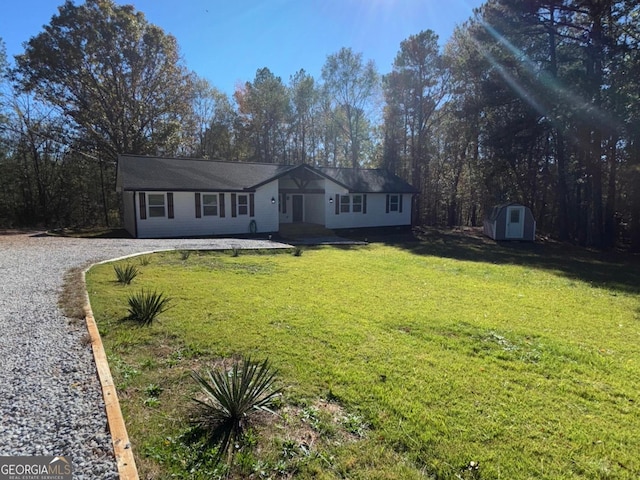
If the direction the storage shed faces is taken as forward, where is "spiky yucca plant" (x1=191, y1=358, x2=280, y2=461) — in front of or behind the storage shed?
in front

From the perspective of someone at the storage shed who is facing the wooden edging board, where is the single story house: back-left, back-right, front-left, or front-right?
front-right

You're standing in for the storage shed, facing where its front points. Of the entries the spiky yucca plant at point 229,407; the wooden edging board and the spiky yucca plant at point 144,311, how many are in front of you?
3

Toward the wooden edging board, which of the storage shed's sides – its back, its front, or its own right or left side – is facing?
front

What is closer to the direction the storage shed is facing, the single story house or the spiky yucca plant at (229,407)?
the spiky yucca plant

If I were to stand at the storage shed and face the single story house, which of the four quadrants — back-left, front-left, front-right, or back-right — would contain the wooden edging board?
front-left

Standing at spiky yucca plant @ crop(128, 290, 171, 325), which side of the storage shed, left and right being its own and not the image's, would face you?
front

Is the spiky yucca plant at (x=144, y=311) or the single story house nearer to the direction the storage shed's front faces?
the spiky yucca plant

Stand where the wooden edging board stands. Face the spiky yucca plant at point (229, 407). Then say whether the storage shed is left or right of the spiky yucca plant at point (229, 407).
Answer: left

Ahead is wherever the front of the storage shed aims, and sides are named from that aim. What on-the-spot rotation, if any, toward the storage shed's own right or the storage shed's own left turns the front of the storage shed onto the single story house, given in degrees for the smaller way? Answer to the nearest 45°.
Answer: approximately 45° to the storage shed's own right

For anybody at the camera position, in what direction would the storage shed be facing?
facing the viewer

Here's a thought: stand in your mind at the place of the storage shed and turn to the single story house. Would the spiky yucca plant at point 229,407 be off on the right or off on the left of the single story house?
left
